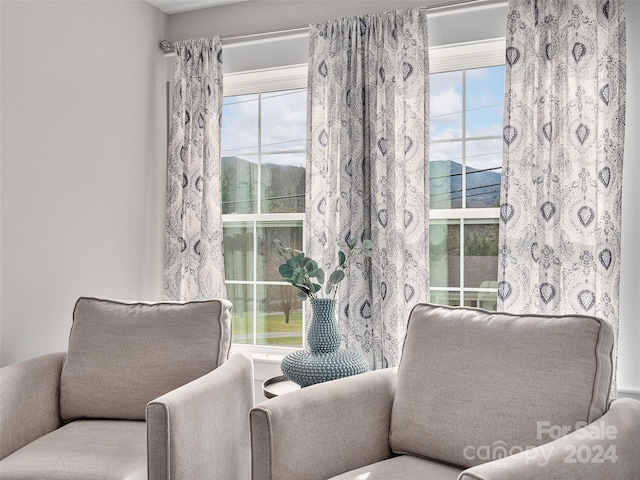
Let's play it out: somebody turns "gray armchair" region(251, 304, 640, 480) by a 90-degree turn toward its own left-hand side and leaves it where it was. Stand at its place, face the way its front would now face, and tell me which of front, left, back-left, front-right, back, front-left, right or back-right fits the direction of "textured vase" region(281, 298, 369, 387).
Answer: back

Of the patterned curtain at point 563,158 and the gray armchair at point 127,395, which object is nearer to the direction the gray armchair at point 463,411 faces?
the gray armchair

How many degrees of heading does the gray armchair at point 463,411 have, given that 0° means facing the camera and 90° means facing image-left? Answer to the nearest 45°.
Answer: approximately 45°

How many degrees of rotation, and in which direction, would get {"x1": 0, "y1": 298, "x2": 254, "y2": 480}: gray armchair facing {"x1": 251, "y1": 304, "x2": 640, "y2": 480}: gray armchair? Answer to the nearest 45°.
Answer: approximately 90° to its left

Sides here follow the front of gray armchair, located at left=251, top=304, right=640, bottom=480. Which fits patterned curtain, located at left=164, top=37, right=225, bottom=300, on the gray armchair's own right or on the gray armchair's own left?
on the gray armchair's own right

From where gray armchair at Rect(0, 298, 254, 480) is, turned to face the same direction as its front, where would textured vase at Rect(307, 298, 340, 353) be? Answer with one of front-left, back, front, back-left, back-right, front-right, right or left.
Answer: back-left

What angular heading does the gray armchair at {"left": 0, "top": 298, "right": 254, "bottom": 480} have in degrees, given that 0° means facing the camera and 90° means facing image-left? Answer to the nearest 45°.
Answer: approximately 45°
